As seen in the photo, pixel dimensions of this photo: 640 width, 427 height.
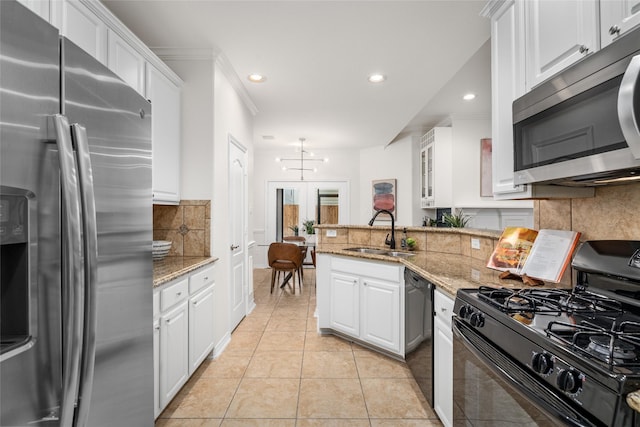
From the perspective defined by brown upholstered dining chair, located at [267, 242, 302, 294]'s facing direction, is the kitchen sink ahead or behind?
behind

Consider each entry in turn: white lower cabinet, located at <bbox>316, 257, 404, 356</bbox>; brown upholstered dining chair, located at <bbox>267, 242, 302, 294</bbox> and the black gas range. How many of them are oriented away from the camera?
1

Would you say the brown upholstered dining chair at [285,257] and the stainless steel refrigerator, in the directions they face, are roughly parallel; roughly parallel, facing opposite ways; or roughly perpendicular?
roughly perpendicular

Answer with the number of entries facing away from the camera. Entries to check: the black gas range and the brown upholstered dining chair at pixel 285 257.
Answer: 1

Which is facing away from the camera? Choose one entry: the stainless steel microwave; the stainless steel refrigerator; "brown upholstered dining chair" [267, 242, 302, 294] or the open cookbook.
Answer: the brown upholstered dining chair

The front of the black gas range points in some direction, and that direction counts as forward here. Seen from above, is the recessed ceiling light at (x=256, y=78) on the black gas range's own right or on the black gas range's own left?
on the black gas range's own right

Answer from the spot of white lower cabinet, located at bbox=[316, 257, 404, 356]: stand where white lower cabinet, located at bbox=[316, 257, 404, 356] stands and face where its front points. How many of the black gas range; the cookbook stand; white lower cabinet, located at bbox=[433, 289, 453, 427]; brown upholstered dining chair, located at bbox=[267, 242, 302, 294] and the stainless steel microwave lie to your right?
1

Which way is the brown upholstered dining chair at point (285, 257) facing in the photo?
away from the camera

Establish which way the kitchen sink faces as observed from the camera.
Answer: facing the viewer and to the left of the viewer

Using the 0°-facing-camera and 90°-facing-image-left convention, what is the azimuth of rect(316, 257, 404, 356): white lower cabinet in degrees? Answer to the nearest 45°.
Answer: approximately 45°

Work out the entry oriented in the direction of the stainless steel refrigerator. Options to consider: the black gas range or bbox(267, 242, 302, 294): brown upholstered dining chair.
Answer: the black gas range

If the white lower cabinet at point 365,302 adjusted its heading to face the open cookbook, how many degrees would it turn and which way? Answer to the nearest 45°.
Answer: approximately 90° to its left

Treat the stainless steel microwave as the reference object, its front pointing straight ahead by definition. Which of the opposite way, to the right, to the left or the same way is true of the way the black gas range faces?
the same way
